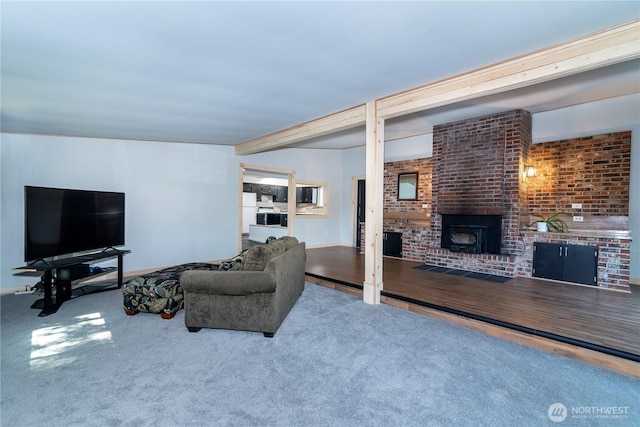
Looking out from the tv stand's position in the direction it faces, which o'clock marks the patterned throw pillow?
The patterned throw pillow is roughly at 12 o'clock from the tv stand.

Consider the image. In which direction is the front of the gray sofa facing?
to the viewer's left

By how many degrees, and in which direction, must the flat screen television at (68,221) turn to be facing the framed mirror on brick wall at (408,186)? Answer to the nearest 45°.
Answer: approximately 45° to its left

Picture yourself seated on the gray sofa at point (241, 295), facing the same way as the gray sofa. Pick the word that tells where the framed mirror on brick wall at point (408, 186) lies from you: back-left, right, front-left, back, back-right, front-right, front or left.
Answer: back-right

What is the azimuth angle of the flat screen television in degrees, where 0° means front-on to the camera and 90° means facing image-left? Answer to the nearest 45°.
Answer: approximately 315°

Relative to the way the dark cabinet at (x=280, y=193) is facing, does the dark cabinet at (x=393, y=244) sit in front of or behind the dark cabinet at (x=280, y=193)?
in front

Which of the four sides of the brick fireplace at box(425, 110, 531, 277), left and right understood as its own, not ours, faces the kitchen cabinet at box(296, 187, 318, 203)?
right

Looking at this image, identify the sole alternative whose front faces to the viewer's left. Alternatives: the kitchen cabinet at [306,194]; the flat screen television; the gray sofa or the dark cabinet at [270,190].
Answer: the gray sofa

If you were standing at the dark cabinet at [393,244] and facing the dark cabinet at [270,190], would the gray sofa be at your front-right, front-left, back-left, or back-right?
back-left
